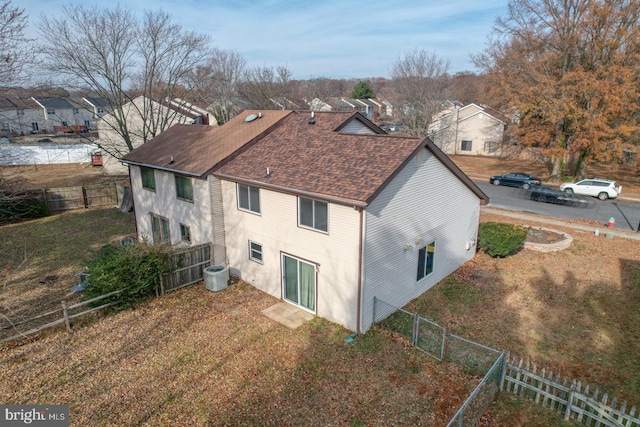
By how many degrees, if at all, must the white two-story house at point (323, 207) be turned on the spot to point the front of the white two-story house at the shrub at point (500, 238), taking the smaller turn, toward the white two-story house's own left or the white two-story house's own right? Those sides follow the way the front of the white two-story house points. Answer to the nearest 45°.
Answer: approximately 45° to the white two-story house's own right

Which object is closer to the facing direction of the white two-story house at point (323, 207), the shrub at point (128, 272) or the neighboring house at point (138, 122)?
the neighboring house

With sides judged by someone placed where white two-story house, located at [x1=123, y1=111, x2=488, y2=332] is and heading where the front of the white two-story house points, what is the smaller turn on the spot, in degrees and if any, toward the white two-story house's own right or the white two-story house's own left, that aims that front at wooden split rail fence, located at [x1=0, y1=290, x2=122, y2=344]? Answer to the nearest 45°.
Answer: approximately 135° to the white two-story house's own left

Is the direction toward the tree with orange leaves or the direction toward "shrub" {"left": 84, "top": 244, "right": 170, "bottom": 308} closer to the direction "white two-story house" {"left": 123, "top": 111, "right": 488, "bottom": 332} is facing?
the tree with orange leaves

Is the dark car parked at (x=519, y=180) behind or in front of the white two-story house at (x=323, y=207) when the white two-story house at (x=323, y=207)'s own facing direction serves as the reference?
in front

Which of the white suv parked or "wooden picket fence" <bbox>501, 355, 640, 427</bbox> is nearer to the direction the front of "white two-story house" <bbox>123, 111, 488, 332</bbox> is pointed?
the white suv parked

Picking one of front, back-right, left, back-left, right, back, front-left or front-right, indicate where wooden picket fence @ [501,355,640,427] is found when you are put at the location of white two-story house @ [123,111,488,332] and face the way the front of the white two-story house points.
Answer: right

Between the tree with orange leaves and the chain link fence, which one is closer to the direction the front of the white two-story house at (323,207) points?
the tree with orange leaves

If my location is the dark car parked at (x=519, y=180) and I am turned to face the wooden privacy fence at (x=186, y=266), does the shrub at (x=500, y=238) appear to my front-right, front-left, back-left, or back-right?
front-left

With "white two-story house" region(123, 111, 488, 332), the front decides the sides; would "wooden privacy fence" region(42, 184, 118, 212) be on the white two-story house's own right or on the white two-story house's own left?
on the white two-story house's own left

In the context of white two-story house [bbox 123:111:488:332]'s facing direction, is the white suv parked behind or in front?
in front

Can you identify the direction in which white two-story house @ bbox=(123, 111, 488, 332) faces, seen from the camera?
facing away from the viewer and to the right of the viewer

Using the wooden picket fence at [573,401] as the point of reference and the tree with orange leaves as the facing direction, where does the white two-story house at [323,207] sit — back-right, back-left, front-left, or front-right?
front-left

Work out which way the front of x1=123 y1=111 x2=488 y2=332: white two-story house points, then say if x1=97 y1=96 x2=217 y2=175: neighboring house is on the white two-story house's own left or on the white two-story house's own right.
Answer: on the white two-story house's own left
